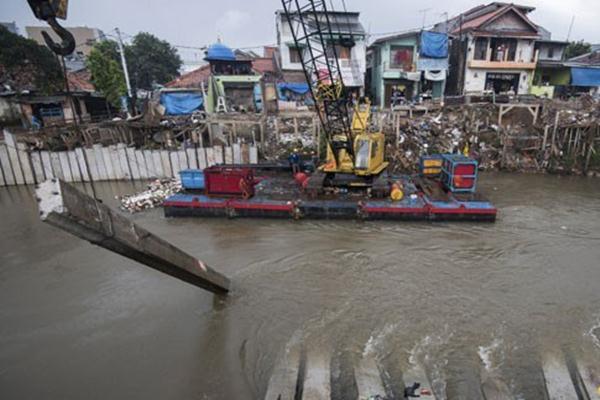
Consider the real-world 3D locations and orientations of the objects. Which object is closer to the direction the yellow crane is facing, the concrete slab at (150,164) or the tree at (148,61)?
the concrete slab

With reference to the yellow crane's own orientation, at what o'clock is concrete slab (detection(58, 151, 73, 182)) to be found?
The concrete slab is roughly at 2 o'clock from the yellow crane.

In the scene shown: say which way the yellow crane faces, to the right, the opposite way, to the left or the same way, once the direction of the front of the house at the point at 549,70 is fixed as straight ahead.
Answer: the same way

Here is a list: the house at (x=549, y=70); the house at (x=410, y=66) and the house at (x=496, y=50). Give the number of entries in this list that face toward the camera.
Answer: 3

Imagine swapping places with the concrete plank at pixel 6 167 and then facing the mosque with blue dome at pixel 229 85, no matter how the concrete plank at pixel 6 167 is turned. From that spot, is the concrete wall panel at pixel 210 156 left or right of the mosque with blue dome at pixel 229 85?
right

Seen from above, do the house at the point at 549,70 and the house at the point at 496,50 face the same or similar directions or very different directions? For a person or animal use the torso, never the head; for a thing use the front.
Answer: same or similar directions

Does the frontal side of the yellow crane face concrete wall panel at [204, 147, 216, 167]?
no

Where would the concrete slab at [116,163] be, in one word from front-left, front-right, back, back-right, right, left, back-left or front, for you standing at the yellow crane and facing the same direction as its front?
front-right

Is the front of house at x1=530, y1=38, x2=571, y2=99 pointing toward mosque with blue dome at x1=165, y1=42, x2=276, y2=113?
no

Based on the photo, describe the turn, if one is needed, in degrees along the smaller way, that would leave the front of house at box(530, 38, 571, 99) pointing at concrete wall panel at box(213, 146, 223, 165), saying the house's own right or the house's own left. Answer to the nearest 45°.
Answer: approximately 45° to the house's own right

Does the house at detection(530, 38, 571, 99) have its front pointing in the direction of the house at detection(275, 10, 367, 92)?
no

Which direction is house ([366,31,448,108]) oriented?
toward the camera

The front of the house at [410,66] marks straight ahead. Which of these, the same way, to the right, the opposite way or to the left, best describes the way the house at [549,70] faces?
the same way

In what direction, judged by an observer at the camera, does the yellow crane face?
facing the viewer and to the left of the viewer

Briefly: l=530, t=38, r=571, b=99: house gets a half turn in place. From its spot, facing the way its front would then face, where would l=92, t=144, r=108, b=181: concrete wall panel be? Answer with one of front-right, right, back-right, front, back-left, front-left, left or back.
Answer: back-left

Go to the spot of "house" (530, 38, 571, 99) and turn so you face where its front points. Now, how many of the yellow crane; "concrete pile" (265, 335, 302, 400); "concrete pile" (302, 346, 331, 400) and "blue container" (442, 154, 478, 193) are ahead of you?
4

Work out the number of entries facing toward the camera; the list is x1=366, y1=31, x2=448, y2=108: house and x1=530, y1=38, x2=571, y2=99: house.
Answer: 2

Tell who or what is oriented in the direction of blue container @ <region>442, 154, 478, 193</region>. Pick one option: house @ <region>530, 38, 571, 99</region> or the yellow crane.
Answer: the house

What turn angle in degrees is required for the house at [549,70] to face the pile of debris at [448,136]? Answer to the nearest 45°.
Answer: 0° — it already faces it

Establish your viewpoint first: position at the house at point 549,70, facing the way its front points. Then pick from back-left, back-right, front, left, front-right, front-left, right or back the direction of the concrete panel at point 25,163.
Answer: front-right

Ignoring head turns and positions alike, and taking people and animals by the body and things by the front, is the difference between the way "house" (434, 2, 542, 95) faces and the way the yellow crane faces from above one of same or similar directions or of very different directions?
same or similar directions
